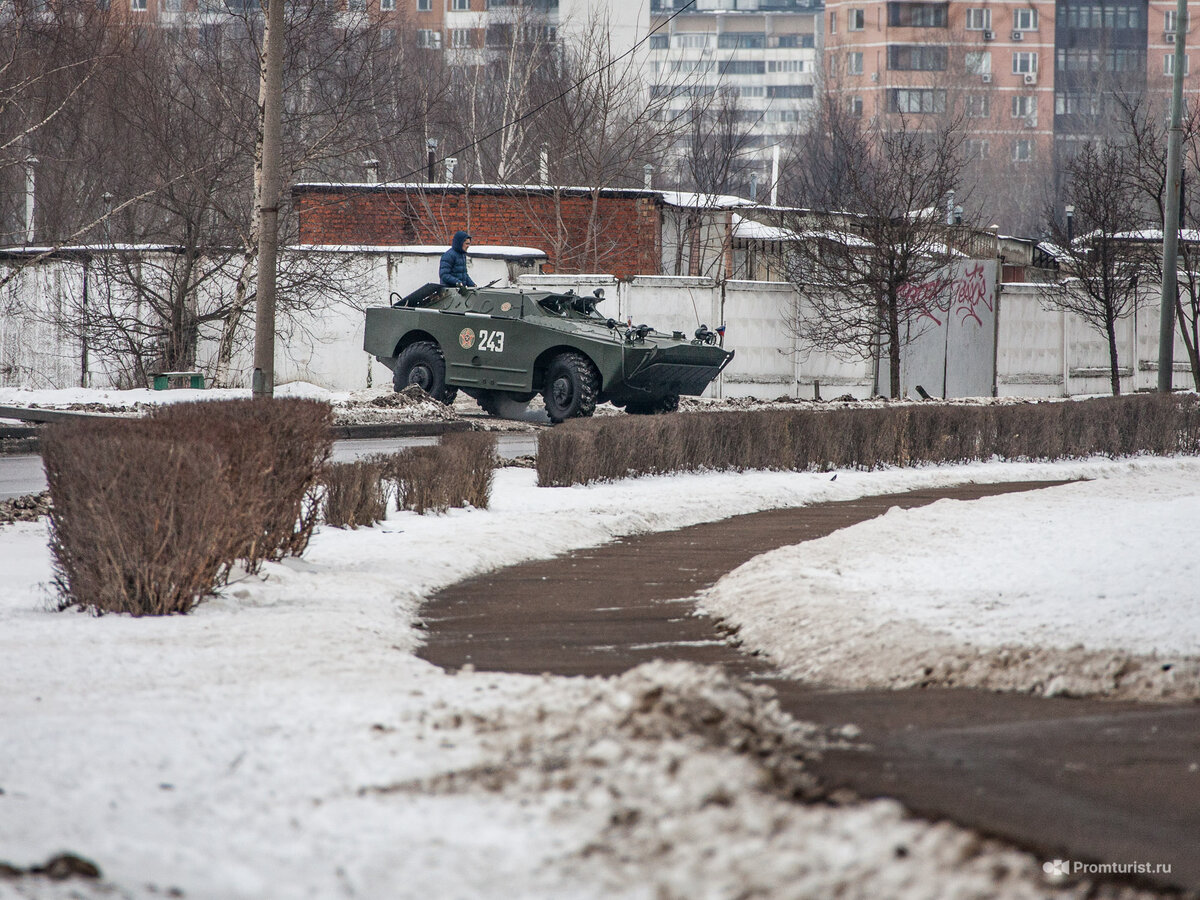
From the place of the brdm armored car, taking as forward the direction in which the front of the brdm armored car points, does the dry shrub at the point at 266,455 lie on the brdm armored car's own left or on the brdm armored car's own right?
on the brdm armored car's own right

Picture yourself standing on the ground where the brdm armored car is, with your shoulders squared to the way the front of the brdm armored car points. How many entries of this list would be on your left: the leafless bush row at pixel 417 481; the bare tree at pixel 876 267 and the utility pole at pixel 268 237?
1

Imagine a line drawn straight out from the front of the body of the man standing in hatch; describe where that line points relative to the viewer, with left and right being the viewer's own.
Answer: facing the viewer and to the right of the viewer

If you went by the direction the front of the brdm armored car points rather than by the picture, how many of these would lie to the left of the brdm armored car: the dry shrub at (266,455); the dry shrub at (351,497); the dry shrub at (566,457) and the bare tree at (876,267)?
1

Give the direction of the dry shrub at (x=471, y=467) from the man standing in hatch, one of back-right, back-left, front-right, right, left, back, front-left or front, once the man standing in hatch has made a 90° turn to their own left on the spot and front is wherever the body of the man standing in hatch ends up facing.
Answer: back-right

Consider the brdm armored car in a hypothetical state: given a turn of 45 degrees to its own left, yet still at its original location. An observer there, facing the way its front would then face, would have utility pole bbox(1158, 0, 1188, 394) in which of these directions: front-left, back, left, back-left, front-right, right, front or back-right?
front

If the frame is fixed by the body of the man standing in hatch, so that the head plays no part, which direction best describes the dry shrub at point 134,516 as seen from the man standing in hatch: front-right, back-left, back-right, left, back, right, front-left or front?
front-right
